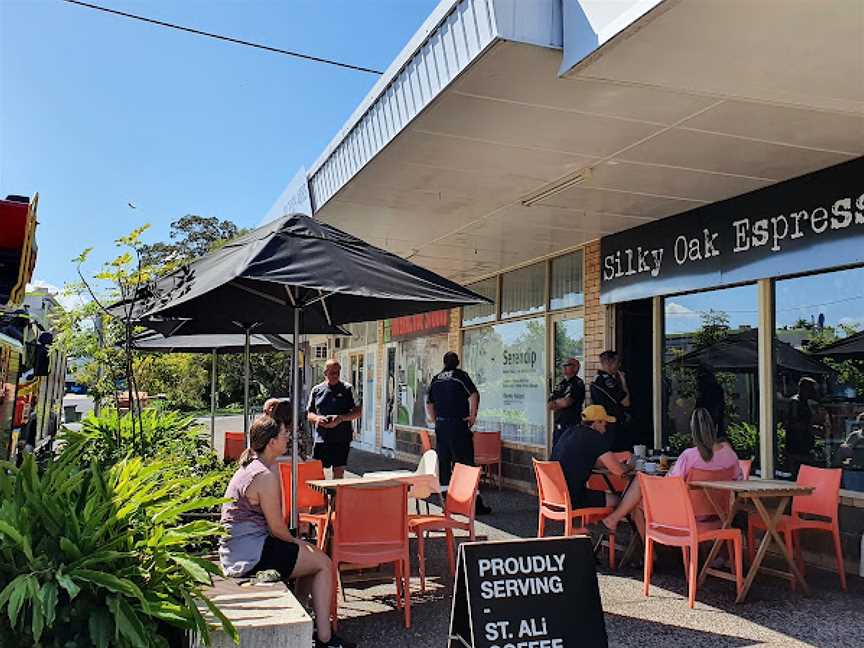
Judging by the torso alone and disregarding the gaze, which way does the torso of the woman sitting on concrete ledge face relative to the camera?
to the viewer's right

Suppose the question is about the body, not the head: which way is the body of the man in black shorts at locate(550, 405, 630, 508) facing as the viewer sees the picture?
to the viewer's right

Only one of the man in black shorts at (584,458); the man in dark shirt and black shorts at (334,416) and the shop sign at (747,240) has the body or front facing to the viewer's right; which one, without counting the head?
the man in black shorts

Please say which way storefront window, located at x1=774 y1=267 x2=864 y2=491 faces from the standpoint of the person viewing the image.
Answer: facing the viewer and to the left of the viewer

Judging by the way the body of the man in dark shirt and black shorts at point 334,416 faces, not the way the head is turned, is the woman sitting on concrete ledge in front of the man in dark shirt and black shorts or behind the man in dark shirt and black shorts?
in front

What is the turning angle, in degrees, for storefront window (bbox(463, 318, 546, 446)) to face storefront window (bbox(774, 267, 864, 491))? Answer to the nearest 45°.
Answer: approximately 90° to its left

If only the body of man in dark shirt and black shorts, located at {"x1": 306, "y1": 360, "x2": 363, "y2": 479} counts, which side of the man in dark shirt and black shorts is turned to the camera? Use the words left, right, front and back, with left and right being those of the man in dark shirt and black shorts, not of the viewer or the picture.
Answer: front

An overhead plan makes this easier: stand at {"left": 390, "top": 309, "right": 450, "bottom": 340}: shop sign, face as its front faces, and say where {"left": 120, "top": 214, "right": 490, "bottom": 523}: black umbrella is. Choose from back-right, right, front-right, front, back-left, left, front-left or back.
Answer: front-left

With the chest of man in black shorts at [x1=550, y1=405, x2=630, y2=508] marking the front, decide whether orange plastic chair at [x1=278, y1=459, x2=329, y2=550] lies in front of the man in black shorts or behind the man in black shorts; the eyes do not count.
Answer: behind

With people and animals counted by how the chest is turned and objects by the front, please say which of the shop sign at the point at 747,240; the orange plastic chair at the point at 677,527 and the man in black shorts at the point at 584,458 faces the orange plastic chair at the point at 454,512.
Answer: the shop sign

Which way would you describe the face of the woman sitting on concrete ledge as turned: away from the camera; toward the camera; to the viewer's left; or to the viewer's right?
to the viewer's right

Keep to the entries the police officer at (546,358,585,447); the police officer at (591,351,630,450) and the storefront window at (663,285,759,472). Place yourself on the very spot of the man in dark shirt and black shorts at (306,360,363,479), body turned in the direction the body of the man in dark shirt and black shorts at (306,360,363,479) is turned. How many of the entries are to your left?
3

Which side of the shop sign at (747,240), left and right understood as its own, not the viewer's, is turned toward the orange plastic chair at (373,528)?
front

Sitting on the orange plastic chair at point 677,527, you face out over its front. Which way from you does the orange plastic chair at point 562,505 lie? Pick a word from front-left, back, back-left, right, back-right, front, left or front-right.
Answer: left

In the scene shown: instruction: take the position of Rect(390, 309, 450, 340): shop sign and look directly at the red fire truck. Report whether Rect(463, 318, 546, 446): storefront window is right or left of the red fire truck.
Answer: left
